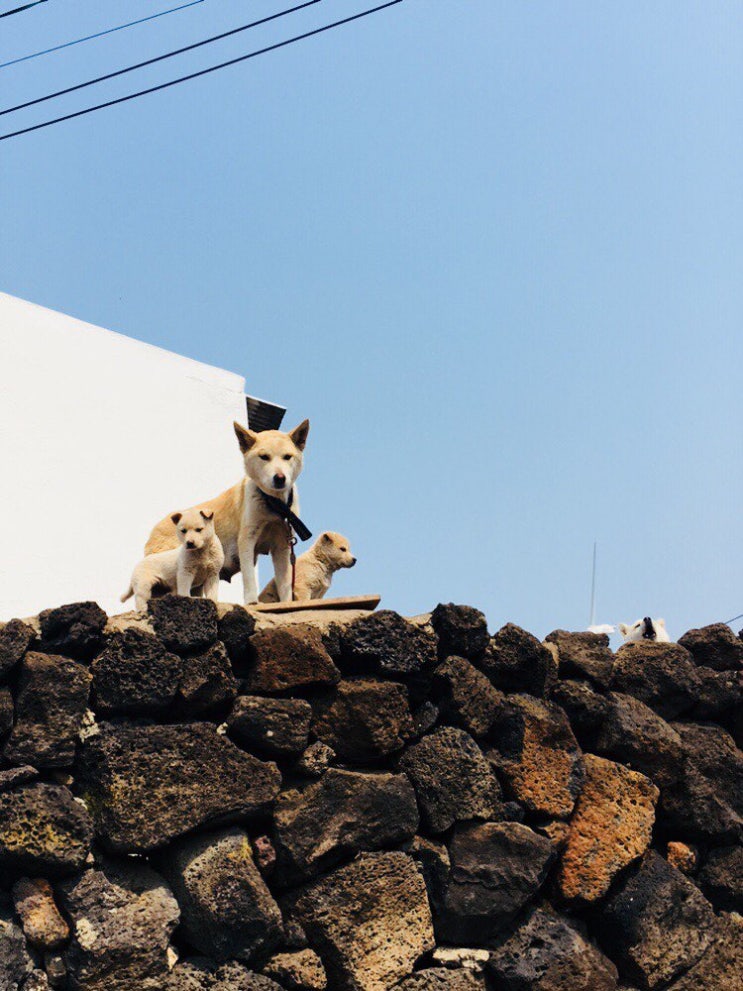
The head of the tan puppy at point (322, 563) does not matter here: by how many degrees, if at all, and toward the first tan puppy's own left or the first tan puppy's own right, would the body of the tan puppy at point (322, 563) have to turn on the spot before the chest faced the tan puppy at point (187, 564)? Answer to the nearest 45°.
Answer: approximately 135° to the first tan puppy's own right

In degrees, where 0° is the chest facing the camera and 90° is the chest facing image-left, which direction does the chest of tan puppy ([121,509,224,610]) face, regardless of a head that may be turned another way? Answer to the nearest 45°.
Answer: approximately 315°

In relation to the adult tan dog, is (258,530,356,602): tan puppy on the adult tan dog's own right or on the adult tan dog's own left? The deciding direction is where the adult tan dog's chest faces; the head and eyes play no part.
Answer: on the adult tan dog's own left

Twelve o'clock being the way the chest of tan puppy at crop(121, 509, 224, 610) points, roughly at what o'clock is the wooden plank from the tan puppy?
The wooden plank is roughly at 11 o'clock from the tan puppy.

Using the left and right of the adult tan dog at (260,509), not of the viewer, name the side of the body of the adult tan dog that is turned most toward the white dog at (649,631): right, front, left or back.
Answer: left

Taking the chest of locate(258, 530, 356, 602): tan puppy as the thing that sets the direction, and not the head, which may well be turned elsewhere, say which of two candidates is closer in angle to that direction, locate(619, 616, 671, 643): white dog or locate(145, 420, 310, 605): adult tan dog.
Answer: the white dog

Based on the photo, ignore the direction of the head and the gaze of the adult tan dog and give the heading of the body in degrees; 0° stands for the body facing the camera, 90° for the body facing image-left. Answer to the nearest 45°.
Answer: approximately 315°

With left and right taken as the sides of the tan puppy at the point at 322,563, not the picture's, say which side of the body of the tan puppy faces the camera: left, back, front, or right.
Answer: right
